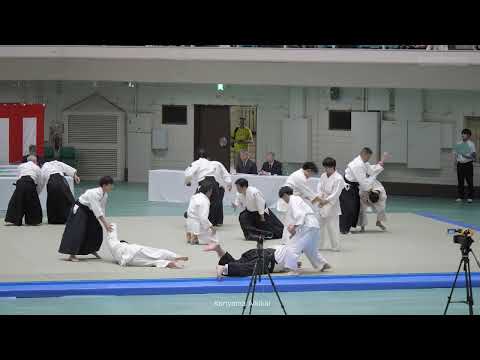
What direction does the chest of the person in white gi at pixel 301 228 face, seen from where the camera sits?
to the viewer's left

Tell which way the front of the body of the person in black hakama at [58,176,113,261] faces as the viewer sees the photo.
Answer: to the viewer's right

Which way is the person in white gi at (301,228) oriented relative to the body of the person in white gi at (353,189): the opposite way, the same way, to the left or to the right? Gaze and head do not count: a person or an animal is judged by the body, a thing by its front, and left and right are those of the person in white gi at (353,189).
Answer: the opposite way

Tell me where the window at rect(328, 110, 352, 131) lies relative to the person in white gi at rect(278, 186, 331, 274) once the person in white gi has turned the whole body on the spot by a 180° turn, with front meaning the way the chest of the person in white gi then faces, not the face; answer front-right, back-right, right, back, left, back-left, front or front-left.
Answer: left

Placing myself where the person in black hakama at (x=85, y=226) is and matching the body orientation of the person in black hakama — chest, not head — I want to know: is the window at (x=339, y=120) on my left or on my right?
on my left

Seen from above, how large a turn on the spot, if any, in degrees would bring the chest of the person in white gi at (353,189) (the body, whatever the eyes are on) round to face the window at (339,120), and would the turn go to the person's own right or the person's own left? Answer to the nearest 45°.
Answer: approximately 90° to the person's own left

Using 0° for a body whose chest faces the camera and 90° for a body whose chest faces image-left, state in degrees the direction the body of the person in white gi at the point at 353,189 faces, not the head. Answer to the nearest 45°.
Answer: approximately 270°
